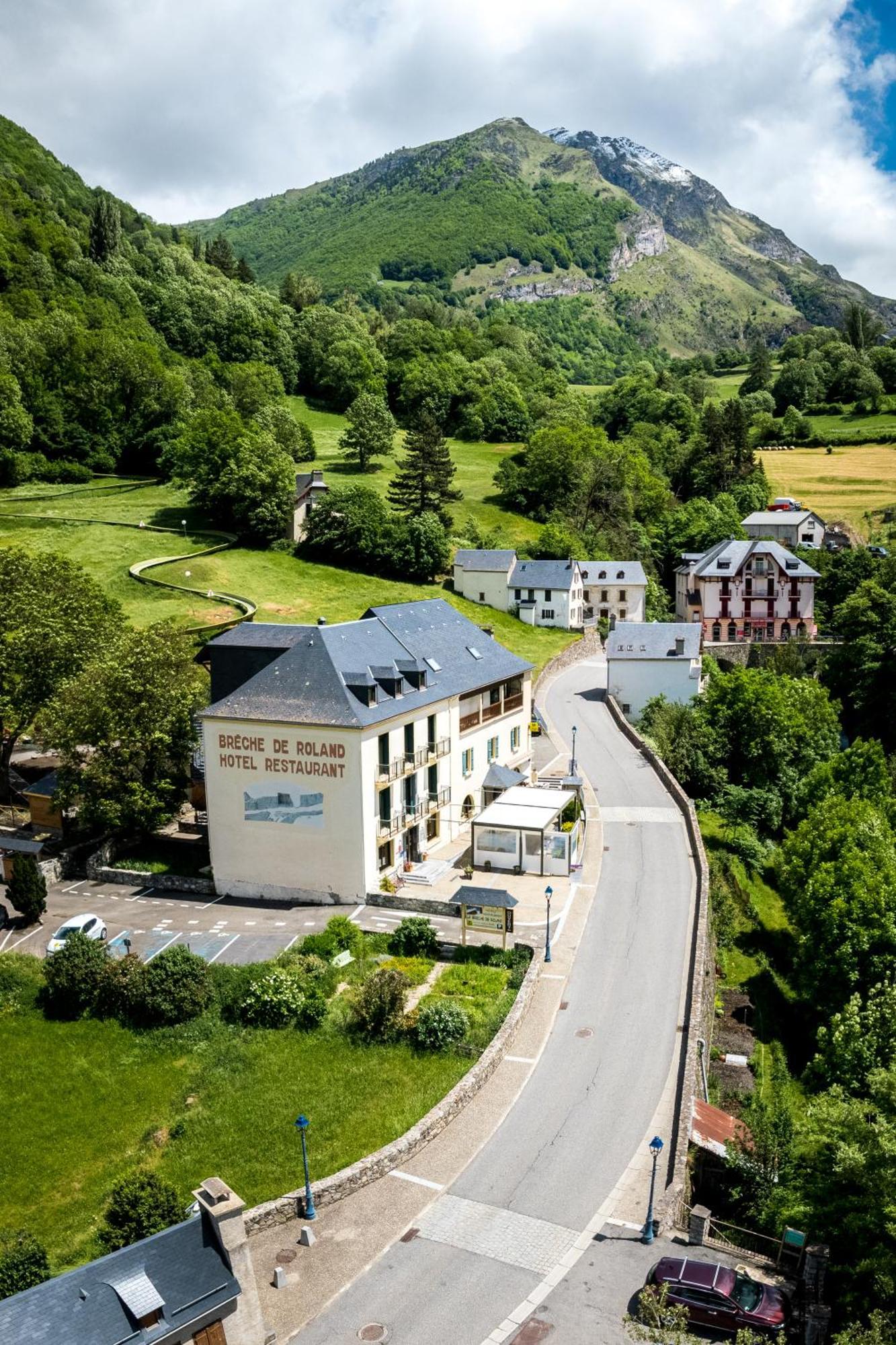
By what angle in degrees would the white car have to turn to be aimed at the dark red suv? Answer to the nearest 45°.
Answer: approximately 90° to its left

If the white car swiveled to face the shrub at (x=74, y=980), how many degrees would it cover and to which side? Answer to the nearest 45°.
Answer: approximately 45° to its left

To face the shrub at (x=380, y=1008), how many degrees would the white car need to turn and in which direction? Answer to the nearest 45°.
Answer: approximately 90° to its left

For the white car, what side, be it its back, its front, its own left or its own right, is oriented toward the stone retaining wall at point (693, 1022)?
left

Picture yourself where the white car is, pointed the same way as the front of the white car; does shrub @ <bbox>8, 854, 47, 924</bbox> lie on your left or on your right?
on your right

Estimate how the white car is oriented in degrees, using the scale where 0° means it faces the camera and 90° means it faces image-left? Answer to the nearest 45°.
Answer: approximately 45°

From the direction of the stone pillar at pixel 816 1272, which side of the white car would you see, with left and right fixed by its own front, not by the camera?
left
